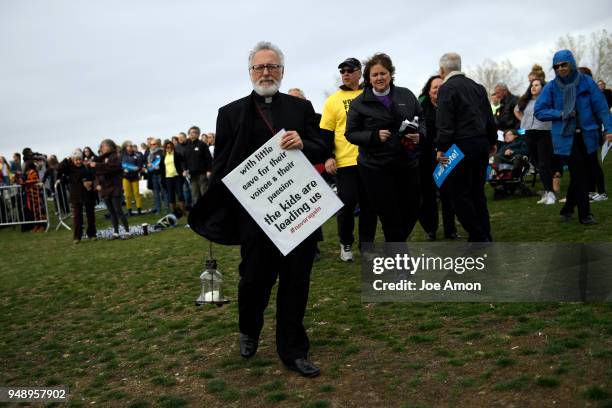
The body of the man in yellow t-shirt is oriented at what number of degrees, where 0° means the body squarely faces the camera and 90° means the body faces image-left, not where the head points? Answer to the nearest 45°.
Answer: approximately 0°

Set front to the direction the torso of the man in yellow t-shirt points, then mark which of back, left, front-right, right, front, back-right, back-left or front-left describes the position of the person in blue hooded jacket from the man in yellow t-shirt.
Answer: left

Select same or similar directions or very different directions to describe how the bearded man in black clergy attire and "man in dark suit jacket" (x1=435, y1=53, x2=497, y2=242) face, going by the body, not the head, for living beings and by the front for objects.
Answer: very different directions

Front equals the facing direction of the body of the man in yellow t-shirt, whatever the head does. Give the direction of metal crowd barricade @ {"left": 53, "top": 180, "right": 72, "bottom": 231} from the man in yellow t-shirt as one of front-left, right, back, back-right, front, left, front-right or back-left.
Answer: back-right

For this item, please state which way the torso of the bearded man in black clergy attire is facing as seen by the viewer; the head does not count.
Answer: toward the camera

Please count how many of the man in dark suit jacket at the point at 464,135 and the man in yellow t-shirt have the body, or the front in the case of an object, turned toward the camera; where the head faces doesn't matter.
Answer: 1

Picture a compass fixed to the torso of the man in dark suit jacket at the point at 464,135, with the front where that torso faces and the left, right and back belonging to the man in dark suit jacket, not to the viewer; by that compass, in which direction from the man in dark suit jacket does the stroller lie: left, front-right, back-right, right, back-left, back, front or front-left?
front-right

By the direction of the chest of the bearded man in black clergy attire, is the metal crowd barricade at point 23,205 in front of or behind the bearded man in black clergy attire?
behind

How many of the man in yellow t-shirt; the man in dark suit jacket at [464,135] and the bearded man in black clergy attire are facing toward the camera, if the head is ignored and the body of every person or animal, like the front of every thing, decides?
2
